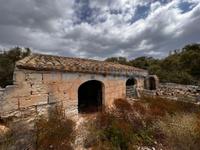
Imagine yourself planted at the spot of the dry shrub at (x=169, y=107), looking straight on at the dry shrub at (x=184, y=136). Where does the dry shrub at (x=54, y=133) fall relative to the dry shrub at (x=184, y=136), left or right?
right

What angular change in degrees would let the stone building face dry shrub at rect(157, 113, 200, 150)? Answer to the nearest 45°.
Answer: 0° — it already faces it

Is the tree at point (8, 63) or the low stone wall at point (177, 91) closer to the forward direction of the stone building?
the low stone wall

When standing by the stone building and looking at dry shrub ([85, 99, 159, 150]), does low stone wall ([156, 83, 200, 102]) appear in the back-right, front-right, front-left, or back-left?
front-left

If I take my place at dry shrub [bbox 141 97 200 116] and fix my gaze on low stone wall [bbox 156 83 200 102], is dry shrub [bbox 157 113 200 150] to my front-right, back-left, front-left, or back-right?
back-right

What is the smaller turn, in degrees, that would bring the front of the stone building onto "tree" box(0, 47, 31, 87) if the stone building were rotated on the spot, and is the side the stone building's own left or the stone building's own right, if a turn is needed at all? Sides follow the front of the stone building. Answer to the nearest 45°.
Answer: approximately 180°

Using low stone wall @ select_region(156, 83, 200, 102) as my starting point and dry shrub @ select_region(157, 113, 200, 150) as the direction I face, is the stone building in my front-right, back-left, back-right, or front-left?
front-right

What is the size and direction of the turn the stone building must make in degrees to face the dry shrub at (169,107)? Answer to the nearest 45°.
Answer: approximately 45° to its left

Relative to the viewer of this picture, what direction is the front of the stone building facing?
facing the viewer and to the right of the viewer

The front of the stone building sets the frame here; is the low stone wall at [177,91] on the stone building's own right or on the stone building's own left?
on the stone building's own left

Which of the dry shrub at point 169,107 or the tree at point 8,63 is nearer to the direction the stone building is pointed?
the dry shrub
